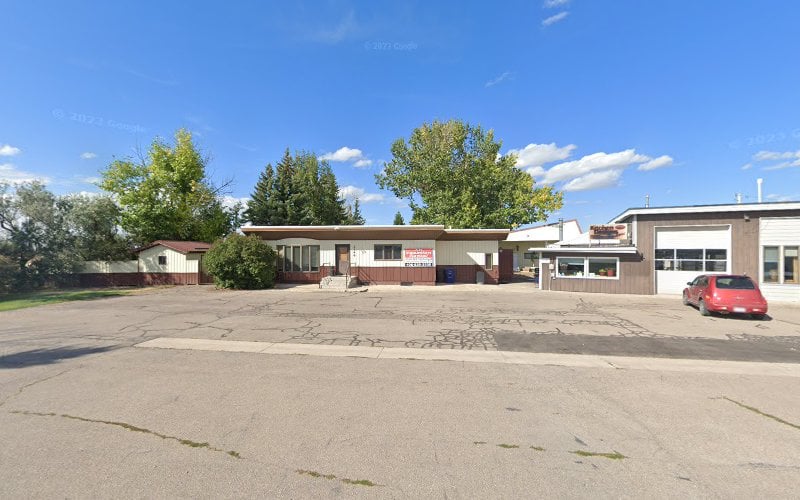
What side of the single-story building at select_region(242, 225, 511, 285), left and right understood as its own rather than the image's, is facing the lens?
front

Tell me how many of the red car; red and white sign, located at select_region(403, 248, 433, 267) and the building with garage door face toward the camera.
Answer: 2

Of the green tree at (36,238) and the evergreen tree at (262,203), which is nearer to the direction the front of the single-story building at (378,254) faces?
the green tree

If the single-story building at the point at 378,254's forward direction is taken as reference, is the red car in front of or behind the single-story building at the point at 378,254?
in front

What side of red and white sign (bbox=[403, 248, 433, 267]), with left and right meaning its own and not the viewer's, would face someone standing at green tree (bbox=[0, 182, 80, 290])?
right

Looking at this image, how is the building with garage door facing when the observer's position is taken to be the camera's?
facing the viewer

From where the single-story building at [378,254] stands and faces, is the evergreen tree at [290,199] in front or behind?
behind

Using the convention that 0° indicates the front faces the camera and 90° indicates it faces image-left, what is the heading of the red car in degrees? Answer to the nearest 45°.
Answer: approximately 135°

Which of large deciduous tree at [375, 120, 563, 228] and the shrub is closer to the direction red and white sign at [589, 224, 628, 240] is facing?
the shrub

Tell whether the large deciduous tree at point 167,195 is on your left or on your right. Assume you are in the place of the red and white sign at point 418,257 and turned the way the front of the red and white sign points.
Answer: on your right

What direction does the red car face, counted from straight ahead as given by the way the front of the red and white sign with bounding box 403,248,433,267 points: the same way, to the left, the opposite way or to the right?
the opposite way

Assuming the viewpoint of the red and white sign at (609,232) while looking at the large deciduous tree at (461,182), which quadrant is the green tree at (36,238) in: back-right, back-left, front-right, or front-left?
front-left

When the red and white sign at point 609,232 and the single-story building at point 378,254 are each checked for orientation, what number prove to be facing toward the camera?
2

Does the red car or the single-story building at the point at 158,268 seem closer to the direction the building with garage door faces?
the red car
